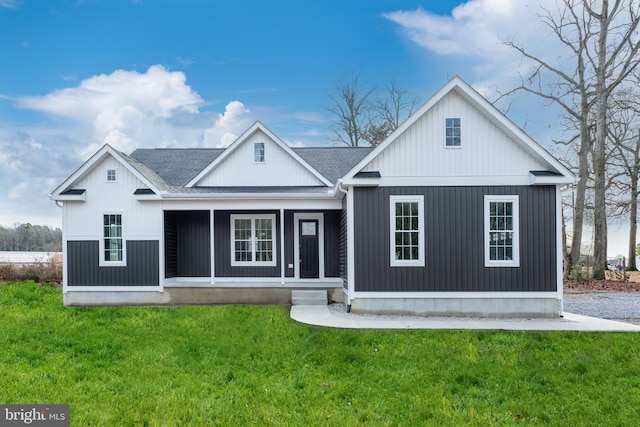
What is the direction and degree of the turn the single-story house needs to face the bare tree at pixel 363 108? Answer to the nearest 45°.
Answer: approximately 180°

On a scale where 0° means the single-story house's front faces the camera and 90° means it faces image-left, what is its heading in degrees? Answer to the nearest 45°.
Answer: approximately 0°

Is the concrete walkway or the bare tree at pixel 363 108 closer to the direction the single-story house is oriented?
the concrete walkway
